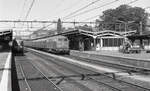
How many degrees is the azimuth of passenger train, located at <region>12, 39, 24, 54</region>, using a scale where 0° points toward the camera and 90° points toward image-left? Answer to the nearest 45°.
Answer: approximately 0°
